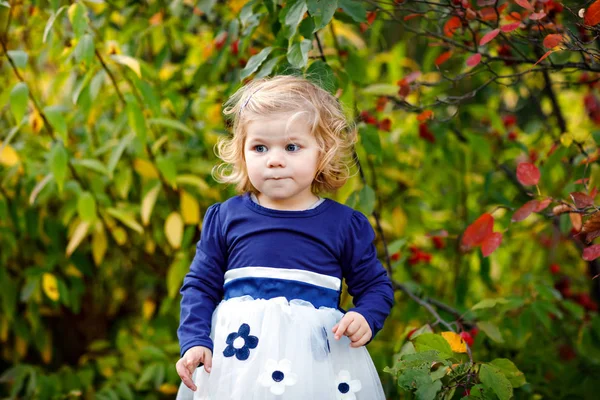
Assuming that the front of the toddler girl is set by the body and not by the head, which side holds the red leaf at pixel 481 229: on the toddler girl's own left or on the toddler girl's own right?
on the toddler girl's own left

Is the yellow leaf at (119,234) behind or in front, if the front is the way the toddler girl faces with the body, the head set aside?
behind

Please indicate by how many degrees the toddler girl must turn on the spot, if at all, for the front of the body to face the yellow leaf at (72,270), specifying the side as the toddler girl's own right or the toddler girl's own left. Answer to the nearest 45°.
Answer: approximately 135° to the toddler girl's own right

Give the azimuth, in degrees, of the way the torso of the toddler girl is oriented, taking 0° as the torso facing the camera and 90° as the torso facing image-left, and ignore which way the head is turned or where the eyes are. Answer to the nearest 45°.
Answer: approximately 0°

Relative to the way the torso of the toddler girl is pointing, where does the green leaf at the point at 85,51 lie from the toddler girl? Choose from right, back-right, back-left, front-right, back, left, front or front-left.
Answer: back-right

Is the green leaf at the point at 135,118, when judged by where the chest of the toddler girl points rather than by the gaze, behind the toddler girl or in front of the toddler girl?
behind

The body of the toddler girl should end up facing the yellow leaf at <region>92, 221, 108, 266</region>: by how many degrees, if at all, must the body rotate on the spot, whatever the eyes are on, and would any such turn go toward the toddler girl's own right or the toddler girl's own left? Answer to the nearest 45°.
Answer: approximately 135° to the toddler girl's own right

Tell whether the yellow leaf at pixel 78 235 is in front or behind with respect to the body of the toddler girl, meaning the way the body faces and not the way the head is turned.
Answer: behind
